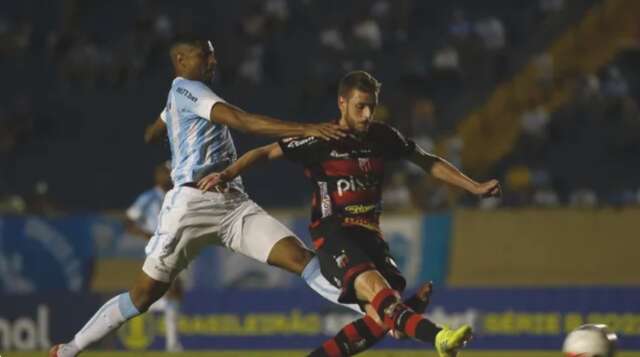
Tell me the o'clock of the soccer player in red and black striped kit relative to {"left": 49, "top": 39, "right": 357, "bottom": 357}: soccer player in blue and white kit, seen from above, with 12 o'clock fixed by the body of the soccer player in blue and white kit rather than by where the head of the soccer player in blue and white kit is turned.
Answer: The soccer player in red and black striped kit is roughly at 1 o'clock from the soccer player in blue and white kit.

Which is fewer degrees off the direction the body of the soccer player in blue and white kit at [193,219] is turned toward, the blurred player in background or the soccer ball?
the soccer ball

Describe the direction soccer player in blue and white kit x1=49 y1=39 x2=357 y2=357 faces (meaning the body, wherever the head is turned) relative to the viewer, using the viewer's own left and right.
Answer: facing to the right of the viewer

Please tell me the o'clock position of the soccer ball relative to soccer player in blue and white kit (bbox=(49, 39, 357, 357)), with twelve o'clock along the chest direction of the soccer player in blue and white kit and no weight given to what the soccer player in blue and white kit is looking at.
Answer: The soccer ball is roughly at 1 o'clock from the soccer player in blue and white kit.

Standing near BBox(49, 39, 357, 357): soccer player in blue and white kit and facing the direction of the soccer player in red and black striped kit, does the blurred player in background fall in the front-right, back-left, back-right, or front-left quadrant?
back-left
